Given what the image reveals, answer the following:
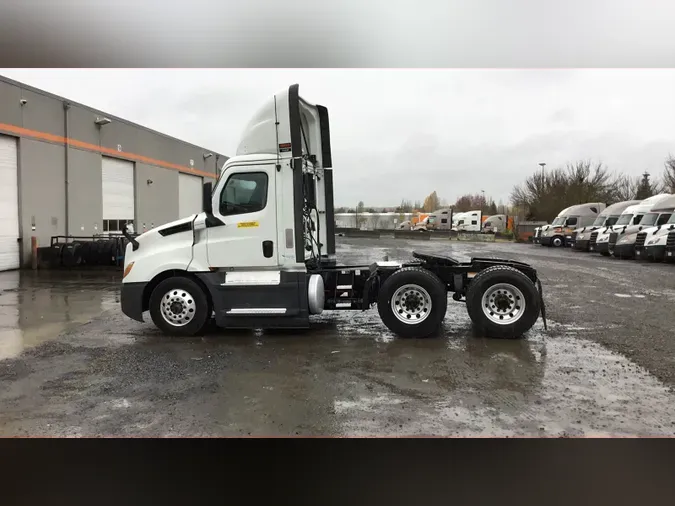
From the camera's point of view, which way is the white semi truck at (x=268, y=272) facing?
to the viewer's left

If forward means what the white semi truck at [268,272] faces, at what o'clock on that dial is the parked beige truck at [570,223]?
The parked beige truck is roughly at 4 o'clock from the white semi truck.

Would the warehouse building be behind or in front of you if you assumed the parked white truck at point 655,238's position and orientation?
in front

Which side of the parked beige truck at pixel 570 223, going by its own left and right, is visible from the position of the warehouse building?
front

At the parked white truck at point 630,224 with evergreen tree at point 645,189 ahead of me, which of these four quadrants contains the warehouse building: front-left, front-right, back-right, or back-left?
back-left
